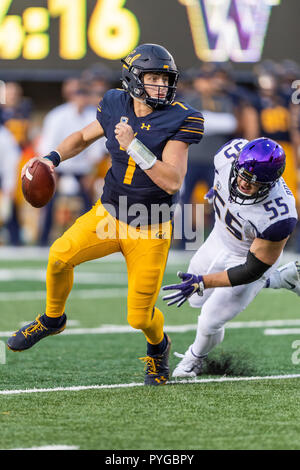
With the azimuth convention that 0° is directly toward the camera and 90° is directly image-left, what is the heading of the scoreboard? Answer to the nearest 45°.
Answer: approximately 0°

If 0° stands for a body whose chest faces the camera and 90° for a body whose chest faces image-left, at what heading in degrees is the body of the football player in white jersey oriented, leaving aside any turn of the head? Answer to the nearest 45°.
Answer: approximately 45°

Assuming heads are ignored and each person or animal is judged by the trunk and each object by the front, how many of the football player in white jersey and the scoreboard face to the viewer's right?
0

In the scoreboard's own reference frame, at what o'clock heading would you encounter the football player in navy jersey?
The football player in navy jersey is roughly at 12 o'clock from the scoreboard.

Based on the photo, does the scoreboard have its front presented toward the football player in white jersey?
yes
